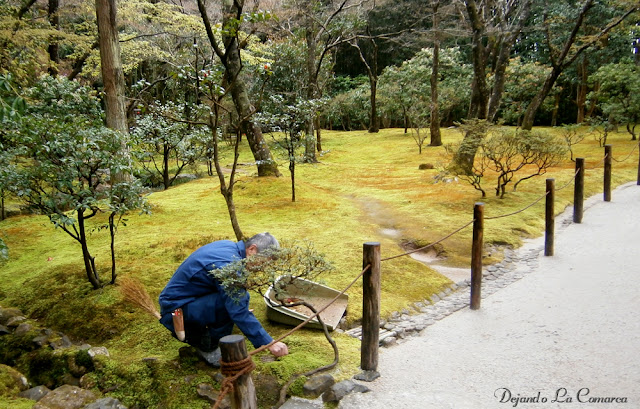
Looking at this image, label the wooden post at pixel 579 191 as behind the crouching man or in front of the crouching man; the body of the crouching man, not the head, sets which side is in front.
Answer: in front

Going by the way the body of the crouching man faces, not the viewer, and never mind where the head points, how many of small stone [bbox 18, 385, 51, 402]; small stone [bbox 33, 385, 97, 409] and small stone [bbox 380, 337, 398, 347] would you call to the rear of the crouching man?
2

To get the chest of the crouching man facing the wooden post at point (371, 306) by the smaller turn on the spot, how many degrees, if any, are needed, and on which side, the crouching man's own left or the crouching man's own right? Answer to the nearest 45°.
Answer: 0° — they already face it

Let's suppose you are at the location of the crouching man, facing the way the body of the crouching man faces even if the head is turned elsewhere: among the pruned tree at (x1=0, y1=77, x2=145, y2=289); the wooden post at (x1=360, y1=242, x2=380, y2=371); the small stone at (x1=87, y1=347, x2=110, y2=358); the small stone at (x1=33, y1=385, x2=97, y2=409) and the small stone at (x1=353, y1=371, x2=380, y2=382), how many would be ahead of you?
2

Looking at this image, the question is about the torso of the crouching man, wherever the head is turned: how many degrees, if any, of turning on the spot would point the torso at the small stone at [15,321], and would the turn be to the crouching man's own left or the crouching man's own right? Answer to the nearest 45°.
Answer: approximately 135° to the crouching man's own left

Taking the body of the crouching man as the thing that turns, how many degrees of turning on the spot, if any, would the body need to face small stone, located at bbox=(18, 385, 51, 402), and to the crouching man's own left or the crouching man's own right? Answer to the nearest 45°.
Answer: approximately 180°

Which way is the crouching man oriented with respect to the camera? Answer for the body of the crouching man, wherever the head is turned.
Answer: to the viewer's right

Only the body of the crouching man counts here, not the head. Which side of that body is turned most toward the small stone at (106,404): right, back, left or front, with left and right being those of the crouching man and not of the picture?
back

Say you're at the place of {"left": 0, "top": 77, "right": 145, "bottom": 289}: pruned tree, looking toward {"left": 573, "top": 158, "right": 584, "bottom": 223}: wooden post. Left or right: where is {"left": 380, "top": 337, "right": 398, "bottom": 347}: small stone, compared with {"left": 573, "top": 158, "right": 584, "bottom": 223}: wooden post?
right

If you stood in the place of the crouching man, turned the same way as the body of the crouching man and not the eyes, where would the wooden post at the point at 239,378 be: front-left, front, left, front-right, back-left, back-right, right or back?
right

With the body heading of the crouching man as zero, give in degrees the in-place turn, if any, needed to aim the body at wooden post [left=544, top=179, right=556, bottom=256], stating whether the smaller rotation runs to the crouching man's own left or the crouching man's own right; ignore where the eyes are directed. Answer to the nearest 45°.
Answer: approximately 45° to the crouching man's own left

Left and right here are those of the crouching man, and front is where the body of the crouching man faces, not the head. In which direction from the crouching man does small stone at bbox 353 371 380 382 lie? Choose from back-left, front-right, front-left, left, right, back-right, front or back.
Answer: front

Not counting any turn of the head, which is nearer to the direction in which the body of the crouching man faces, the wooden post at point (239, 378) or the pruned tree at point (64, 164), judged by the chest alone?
the wooden post

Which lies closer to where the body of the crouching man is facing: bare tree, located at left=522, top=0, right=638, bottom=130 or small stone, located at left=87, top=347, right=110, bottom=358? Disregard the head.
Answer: the bare tree

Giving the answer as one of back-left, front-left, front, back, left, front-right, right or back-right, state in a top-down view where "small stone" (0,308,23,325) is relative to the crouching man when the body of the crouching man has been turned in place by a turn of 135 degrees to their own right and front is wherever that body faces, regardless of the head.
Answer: right
